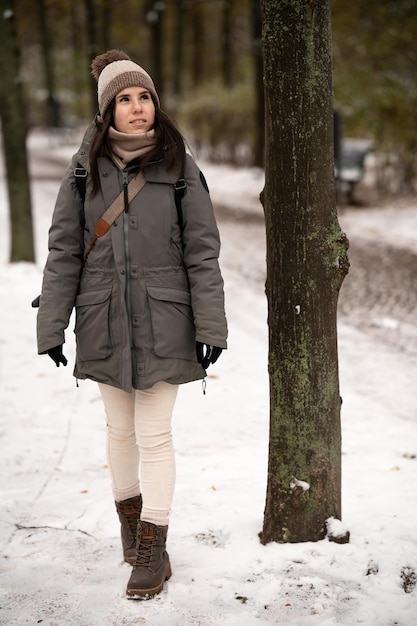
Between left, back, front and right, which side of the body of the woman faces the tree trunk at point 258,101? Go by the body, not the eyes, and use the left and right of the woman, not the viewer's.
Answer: back

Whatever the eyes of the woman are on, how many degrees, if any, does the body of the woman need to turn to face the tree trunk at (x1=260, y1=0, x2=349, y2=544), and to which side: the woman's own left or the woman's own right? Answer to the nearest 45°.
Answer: approximately 90° to the woman's own left

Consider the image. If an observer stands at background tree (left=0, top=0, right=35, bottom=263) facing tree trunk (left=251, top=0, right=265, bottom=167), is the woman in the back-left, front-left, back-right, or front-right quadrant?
back-right

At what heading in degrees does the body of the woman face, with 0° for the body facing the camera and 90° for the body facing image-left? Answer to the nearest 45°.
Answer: approximately 0°

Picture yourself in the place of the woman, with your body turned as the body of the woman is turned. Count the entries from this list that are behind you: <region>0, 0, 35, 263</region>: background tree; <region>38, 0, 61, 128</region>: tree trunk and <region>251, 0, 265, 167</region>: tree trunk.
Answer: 3

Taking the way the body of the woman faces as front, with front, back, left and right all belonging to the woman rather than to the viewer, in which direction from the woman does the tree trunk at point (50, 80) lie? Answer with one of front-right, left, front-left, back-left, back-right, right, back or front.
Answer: back

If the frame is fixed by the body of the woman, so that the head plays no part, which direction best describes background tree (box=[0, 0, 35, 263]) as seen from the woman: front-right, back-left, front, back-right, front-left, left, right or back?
back
